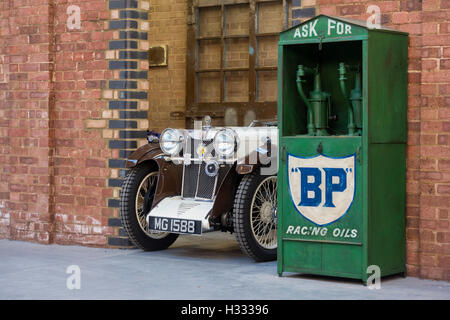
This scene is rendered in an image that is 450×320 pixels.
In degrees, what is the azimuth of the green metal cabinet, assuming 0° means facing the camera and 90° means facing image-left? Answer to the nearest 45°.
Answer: approximately 45°

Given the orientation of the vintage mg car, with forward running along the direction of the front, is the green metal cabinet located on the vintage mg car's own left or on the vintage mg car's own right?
on the vintage mg car's own left

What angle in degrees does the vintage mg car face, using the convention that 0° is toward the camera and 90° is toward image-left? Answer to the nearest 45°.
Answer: approximately 45°

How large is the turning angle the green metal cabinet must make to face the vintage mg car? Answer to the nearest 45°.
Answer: approximately 90° to its right
